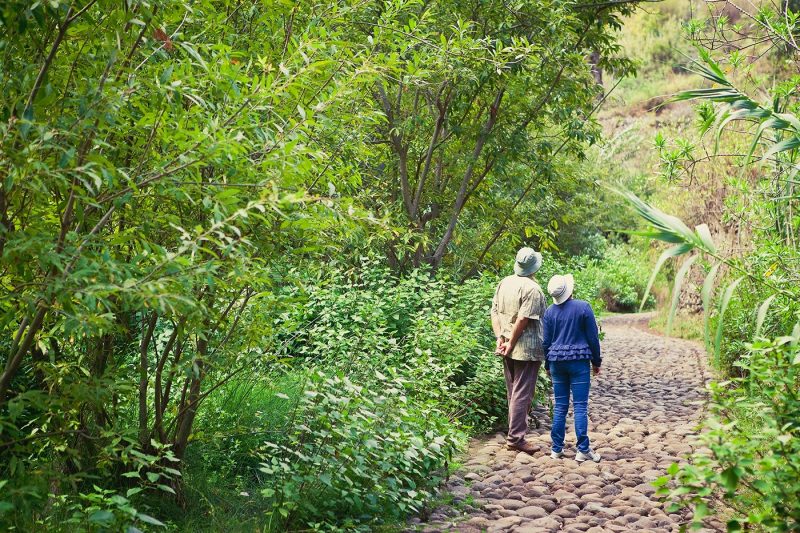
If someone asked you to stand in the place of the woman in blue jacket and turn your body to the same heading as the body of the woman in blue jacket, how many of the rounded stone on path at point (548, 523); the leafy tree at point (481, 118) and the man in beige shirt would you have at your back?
1

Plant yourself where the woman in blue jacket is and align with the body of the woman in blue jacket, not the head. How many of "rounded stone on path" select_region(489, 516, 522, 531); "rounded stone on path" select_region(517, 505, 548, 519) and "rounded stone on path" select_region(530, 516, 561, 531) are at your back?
3

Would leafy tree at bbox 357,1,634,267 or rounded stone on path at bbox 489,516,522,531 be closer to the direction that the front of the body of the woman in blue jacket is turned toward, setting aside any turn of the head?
the leafy tree

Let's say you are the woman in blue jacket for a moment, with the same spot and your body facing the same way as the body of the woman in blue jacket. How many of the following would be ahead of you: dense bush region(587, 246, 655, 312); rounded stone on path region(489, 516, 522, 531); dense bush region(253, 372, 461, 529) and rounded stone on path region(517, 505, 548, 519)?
1

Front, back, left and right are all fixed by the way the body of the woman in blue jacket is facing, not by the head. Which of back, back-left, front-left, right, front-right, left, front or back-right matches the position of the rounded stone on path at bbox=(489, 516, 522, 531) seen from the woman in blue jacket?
back

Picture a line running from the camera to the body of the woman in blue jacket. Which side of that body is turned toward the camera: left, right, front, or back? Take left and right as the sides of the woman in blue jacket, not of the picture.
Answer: back

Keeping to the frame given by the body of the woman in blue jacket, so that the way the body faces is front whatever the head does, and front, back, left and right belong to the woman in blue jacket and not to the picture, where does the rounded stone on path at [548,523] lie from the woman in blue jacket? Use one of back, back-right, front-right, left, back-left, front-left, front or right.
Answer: back

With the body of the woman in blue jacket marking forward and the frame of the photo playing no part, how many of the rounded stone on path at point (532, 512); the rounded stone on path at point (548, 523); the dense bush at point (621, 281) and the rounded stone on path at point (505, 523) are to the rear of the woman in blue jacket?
3

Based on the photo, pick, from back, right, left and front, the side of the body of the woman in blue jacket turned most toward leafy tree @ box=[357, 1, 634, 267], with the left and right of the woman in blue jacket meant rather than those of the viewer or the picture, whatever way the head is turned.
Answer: front

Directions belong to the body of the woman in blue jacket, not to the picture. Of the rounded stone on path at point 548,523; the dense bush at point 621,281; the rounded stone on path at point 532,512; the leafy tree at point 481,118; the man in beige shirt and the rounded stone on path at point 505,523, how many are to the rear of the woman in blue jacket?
3

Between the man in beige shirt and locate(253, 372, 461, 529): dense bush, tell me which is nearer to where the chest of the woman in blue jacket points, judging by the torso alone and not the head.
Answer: the man in beige shirt

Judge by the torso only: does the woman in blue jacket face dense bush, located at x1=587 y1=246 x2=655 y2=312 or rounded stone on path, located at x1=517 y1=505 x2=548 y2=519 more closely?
the dense bush

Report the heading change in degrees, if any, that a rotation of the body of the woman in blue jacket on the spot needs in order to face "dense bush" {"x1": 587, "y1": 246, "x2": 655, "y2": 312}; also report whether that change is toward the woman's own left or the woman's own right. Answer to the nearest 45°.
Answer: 0° — they already face it
